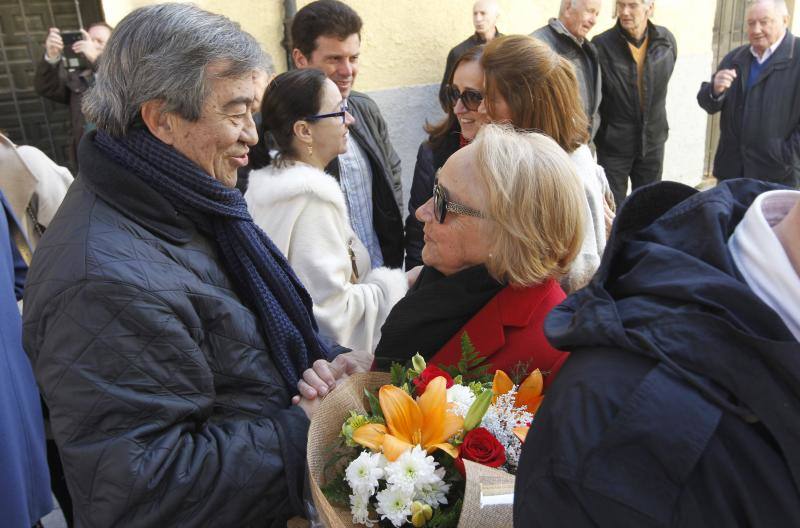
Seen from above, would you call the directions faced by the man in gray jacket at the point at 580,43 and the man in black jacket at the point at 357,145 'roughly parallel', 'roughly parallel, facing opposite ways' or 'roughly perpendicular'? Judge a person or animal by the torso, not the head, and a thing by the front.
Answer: roughly parallel

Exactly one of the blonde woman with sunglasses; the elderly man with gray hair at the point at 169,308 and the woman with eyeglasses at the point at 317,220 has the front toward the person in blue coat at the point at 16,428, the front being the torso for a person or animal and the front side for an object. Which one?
the blonde woman with sunglasses

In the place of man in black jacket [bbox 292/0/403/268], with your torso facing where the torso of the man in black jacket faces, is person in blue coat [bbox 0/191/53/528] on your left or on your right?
on your right

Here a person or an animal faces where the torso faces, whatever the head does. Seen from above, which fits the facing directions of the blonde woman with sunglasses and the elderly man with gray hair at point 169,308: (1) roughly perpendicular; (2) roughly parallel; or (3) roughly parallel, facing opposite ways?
roughly parallel, facing opposite ways

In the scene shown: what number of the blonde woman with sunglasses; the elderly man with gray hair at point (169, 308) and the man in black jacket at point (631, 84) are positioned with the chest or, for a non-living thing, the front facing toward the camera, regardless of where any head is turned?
1

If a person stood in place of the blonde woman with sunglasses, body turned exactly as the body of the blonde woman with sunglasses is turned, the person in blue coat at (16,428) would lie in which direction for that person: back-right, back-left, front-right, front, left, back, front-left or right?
front

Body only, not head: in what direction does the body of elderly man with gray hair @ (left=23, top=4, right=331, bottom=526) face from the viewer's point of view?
to the viewer's right

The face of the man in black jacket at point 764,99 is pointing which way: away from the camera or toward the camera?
toward the camera

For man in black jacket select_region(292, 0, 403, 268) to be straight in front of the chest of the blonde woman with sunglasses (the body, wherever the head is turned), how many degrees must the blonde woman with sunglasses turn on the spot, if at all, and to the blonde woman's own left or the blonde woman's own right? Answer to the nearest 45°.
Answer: approximately 90° to the blonde woman's own right

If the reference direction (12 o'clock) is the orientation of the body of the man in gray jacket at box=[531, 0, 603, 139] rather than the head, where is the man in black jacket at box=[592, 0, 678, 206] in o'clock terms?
The man in black jacket is roughly at 9 o'clock from the man in gray jacket.

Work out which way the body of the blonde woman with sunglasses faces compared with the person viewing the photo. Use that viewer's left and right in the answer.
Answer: facing to the left of the viewer

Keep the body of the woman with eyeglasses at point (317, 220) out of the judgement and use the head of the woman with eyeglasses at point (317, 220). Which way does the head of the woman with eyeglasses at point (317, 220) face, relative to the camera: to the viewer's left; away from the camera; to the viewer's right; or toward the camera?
to the viewer's right

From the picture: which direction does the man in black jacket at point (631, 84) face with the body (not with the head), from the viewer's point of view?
toward the camera

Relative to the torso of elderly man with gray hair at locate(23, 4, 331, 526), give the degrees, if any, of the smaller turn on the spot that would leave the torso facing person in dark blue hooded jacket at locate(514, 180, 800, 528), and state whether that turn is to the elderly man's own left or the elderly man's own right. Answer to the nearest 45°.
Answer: approximately 45° to the elderly man's own right

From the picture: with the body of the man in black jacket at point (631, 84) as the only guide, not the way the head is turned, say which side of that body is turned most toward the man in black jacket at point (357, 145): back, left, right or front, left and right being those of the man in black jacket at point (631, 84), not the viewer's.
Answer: front
